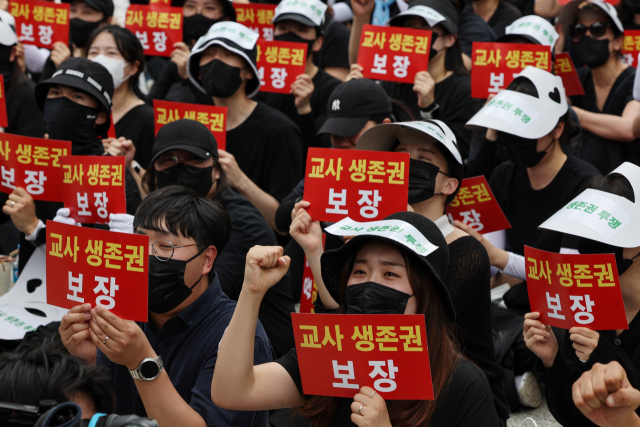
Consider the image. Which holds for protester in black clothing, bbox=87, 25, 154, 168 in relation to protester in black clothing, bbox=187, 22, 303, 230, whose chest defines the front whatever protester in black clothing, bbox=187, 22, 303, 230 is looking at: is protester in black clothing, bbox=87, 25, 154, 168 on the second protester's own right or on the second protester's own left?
on the second protester's own right

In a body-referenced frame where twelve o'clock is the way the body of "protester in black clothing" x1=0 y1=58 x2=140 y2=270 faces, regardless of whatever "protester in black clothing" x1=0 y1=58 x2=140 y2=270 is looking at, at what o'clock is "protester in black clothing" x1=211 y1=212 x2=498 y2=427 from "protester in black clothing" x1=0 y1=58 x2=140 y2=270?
"protester in black clothing" x1=211 y1=212 x2=498 y2=427 is roughly at 10 o'clock from "protester in black clothing" x1=0 y1=58 x2=140 y2=270.

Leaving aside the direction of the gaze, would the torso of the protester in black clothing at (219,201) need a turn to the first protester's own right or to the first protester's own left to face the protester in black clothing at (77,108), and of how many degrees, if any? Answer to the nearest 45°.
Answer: approximately 90° to the first protester's own right

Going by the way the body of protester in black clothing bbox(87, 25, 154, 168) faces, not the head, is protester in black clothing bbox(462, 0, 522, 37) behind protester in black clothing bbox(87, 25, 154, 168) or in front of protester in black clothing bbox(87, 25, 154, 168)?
behind

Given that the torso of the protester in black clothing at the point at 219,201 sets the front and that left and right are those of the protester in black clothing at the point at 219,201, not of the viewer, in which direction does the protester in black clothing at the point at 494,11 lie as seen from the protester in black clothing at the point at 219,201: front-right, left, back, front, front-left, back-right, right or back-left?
back

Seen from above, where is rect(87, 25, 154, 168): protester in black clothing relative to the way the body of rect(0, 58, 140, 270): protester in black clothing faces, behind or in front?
behind
